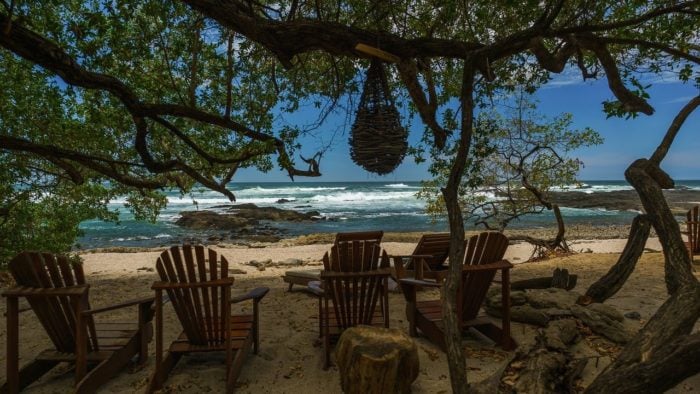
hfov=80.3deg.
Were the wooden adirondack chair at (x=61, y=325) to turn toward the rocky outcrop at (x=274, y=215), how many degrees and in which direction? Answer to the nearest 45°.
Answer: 0° — it already faces it

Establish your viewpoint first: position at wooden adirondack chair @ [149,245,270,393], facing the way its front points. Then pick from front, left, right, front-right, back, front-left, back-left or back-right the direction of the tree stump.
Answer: right

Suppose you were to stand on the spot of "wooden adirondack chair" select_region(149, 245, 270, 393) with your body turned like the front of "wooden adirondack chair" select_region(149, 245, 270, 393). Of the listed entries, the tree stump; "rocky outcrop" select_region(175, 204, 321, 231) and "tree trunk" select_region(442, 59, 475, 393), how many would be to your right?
2

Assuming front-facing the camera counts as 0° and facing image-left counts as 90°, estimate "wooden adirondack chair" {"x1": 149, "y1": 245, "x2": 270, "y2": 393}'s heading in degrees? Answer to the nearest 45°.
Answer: approximately 225°

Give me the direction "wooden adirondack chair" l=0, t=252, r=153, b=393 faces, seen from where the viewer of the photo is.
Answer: facing away from the viewer and to the right of the viewer

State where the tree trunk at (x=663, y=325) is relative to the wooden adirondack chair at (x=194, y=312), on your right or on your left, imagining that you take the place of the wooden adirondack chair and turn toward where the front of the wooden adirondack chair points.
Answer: on your right
